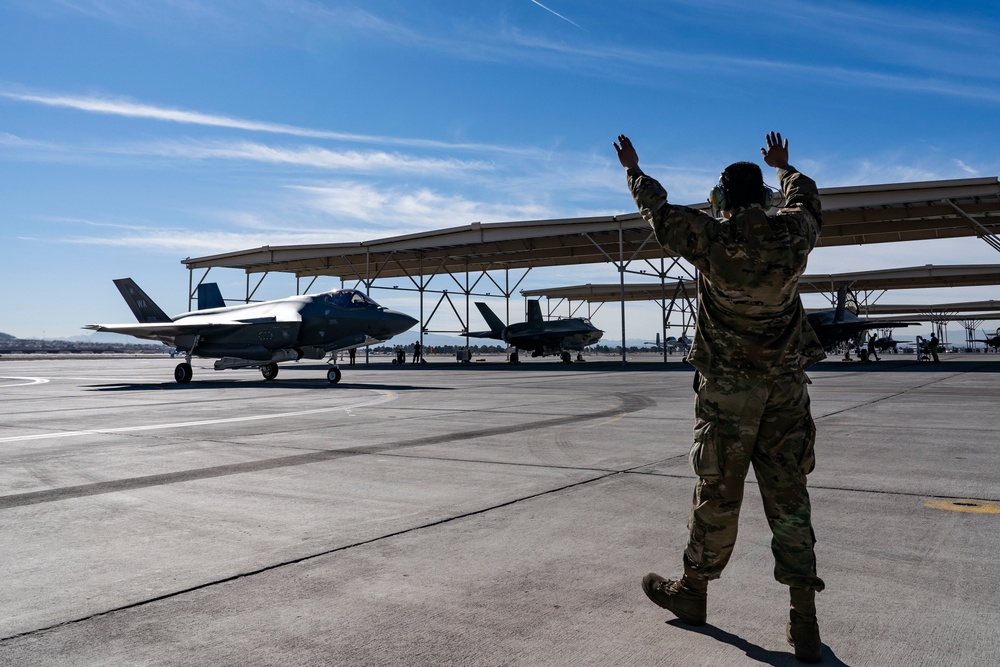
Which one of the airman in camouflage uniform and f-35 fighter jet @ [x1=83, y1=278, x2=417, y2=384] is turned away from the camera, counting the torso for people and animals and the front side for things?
the airman in camouflage uniform

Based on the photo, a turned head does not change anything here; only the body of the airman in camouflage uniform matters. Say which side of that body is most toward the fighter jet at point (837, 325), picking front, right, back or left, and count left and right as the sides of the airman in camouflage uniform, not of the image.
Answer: front

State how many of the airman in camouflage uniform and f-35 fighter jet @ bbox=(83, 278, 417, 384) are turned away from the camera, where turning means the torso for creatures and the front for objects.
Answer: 1

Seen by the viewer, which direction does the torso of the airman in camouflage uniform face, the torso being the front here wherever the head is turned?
away from the camera

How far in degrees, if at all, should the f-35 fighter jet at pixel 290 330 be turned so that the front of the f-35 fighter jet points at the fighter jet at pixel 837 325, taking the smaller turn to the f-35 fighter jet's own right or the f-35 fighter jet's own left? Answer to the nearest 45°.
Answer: approximately 45° to the f-35 fighter jet's own left

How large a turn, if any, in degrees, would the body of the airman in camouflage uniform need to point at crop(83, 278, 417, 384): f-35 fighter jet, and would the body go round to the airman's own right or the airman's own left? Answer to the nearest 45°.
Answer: approximately 45° to the airman's own left

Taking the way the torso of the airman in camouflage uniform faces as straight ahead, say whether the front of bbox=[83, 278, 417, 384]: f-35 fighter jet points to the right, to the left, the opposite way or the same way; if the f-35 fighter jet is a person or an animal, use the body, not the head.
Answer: to the right

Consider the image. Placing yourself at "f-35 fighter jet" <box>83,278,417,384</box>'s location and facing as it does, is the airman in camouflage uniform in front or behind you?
in front

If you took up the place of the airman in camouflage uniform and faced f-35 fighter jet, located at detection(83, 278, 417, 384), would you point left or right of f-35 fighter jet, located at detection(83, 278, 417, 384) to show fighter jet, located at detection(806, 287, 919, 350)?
right

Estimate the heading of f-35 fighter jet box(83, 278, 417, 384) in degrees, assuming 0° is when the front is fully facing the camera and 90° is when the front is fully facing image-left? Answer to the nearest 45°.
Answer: approximately 315°
